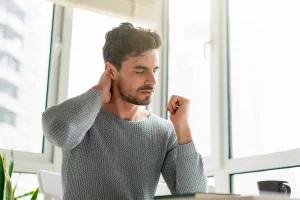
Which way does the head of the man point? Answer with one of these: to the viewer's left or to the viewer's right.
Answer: to the viewer's right

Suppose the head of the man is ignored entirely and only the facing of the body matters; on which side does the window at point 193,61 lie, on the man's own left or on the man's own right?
on the man's own left

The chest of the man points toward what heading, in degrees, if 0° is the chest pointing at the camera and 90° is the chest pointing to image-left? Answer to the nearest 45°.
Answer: approximately 315°
